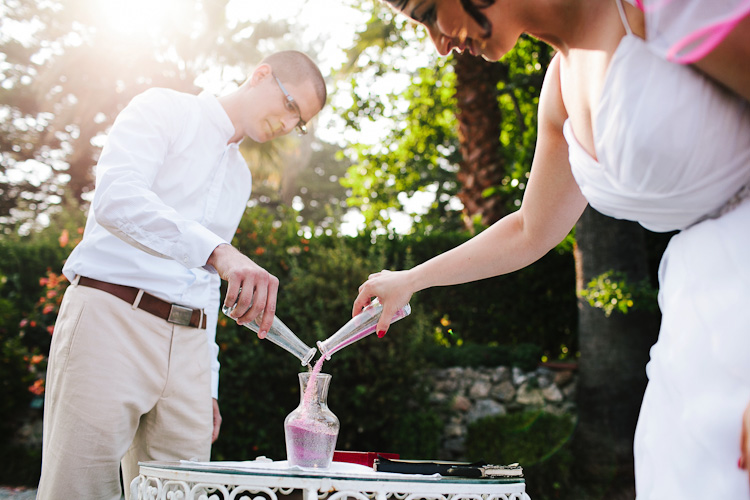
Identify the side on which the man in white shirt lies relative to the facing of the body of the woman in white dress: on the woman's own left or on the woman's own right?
on the woman's own right

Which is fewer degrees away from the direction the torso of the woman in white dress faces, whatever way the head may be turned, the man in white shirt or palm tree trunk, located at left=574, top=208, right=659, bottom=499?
the man in white shirt

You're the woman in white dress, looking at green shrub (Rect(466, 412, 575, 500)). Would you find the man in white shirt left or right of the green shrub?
left

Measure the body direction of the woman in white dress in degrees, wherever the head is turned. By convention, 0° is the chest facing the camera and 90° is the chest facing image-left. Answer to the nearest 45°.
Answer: approximately 45°

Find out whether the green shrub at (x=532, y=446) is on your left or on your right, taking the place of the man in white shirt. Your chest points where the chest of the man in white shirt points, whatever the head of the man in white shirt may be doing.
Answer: on your left

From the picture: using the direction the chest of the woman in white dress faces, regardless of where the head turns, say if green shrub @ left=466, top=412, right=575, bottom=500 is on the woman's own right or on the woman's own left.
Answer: on the woman's own right

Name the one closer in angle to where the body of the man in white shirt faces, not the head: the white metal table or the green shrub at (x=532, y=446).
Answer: the white metal table

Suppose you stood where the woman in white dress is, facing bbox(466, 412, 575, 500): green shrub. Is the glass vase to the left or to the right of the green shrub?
left

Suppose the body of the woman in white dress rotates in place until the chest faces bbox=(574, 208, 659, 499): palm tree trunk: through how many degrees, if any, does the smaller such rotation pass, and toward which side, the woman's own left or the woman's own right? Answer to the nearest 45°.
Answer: approximately 135° to the woman's own right
